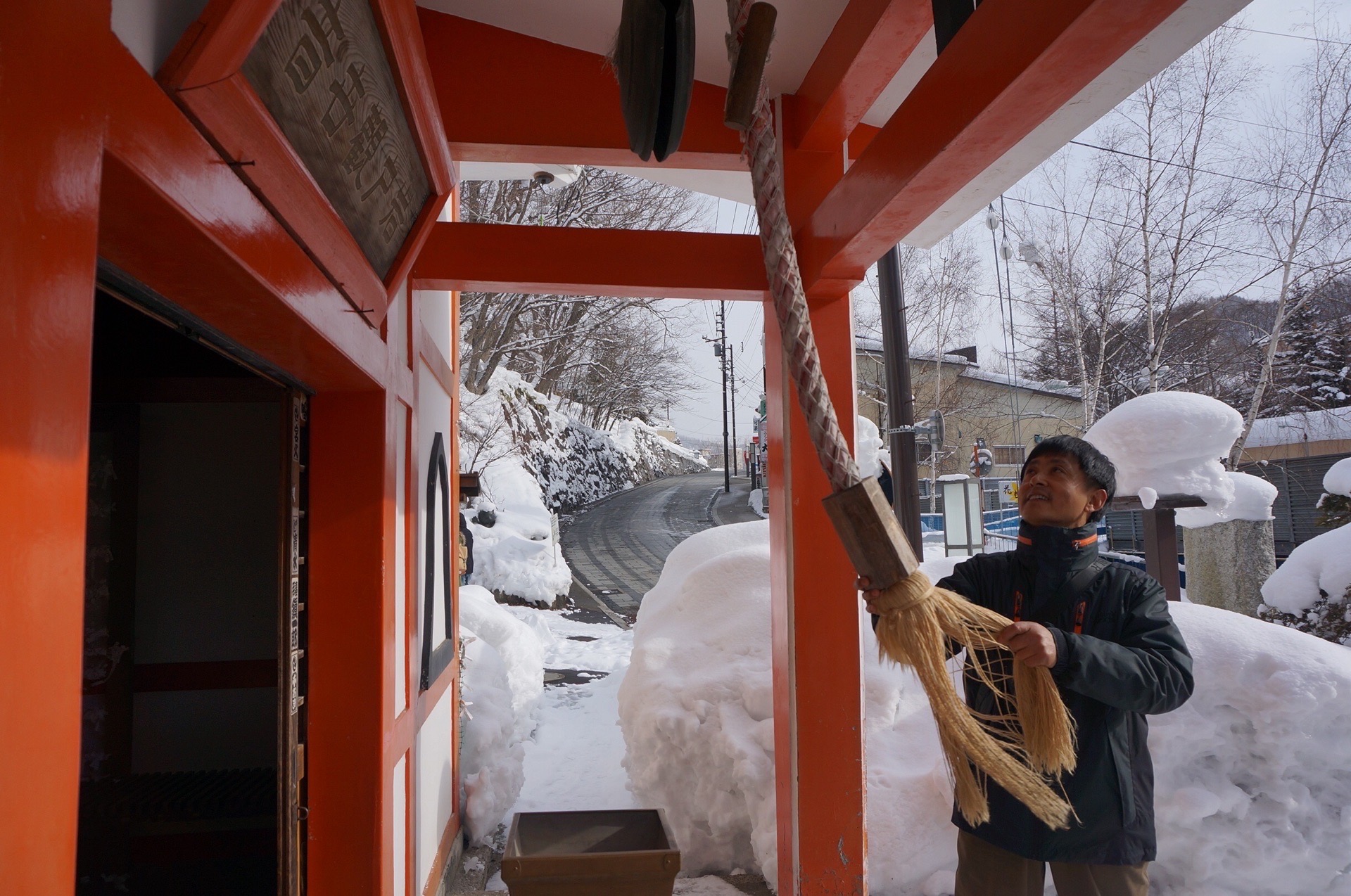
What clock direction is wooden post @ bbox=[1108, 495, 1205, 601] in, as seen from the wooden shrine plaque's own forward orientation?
The wooden post is roughly at 10 o'clock from the wooden shrine plaque.

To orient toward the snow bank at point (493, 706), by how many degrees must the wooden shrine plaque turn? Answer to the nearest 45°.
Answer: approximately 135° to its left

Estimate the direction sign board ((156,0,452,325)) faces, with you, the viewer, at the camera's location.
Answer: facing the viewer and to the right of the viewer

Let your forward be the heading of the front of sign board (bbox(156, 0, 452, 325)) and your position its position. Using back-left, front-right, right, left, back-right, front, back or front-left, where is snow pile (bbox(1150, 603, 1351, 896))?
front-left

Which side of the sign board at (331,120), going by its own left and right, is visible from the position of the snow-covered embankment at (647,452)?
left

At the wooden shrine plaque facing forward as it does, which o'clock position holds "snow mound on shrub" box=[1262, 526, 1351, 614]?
The snow mound on shrub is roughly at 10 o'clock from the wooden shrine plaque.

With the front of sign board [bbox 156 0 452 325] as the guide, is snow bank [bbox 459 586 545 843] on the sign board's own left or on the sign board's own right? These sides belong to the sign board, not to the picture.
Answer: on the sign board's own left

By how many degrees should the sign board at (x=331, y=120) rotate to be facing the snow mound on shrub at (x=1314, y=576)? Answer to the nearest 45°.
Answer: approximately 45° to its left

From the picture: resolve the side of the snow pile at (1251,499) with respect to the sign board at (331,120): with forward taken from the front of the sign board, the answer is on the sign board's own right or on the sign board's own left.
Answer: on the sign board's own left

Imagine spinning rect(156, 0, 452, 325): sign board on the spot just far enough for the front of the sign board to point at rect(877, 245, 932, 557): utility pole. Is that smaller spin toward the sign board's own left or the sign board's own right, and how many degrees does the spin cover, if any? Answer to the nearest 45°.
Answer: approximately 90° to the sign board's own left

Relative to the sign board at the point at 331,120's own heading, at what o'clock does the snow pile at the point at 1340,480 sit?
The snow pile is roughly at 10 o'clock from the sign board.

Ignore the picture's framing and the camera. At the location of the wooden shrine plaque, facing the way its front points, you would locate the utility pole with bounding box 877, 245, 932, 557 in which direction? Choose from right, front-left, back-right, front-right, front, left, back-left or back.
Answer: left

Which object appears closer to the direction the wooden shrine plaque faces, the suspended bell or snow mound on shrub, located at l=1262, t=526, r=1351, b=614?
the suspended bell
